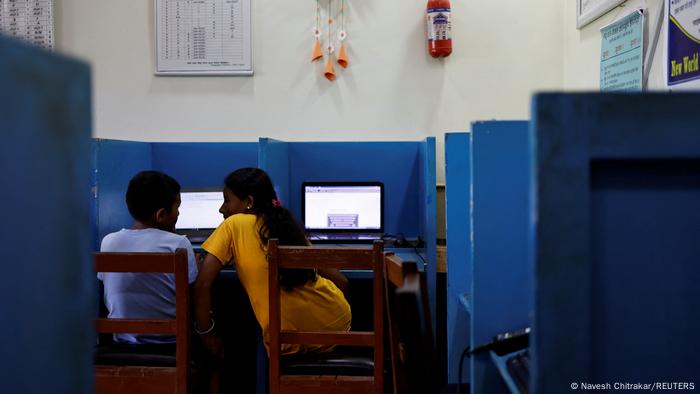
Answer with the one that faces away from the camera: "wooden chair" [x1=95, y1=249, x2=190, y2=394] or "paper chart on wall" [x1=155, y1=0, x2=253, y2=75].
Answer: the wooden chair

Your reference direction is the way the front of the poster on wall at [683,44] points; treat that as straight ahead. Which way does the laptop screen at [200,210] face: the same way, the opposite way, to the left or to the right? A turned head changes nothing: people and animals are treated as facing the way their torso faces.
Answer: to the left

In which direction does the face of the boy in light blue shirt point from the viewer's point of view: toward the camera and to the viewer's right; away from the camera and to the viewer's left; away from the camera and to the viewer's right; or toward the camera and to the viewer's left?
away from the camera and to the viewer's right

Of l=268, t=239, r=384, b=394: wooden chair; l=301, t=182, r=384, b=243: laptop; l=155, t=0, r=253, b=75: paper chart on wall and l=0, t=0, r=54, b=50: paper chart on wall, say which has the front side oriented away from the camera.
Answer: the wooden chair

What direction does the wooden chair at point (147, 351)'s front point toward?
away from the camera

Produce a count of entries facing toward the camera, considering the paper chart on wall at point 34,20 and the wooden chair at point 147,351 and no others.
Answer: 1

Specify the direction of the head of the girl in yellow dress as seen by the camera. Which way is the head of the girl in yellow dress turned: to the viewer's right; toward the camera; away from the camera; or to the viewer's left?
to the viewer's left

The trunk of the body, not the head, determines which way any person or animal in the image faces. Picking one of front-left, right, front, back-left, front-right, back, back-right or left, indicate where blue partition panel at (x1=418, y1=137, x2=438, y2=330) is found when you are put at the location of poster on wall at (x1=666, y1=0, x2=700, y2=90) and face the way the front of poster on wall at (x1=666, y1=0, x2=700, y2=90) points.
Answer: front-right

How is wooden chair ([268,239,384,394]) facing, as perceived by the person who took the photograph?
facing away from the viewer

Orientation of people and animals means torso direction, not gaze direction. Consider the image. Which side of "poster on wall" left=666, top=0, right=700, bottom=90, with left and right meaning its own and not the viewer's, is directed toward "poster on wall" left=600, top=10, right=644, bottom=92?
right

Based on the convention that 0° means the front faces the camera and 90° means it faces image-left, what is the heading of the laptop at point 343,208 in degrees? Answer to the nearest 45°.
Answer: approximately 0°
